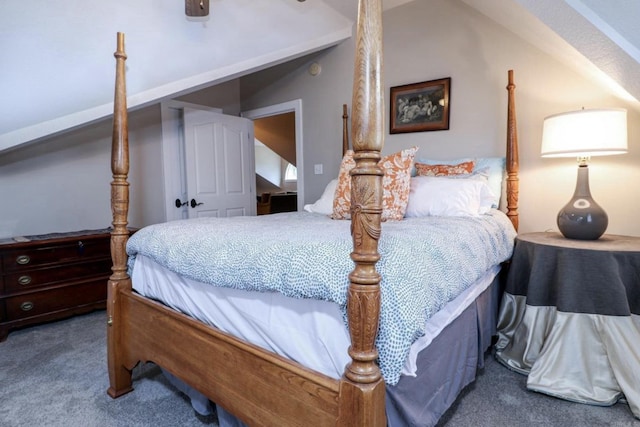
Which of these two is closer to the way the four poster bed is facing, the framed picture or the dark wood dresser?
the dark wood dresser

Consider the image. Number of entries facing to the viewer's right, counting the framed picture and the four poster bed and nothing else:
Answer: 0

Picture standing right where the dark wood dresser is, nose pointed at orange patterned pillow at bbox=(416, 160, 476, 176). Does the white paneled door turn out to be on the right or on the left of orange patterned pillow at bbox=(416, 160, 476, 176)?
left

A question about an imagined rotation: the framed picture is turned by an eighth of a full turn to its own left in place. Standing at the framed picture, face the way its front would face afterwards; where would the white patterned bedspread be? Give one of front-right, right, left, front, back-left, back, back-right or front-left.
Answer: front

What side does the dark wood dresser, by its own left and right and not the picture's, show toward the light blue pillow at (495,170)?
front

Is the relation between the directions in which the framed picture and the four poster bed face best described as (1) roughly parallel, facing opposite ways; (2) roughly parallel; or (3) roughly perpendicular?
roughly parallel

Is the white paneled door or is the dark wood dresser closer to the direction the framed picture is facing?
the dark wood dresser

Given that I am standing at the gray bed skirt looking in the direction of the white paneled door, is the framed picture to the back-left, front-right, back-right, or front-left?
front-right

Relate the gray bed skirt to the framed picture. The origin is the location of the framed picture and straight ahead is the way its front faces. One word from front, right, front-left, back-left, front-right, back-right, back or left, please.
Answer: front-left

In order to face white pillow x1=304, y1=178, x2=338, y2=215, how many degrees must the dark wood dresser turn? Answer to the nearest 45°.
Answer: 0° — it already faces it

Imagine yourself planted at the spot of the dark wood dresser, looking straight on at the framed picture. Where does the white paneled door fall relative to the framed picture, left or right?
left

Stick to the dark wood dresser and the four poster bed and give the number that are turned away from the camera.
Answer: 0

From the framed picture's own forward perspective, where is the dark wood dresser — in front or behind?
in front

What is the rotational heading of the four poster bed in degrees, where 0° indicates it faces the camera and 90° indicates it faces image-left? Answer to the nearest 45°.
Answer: approximately 45°

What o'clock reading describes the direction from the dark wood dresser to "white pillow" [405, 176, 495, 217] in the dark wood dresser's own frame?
The white pillow is roughly at 12 o'clock from the dark wood dresser.

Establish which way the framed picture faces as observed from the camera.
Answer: facing the viewer and to the left of the viewer
